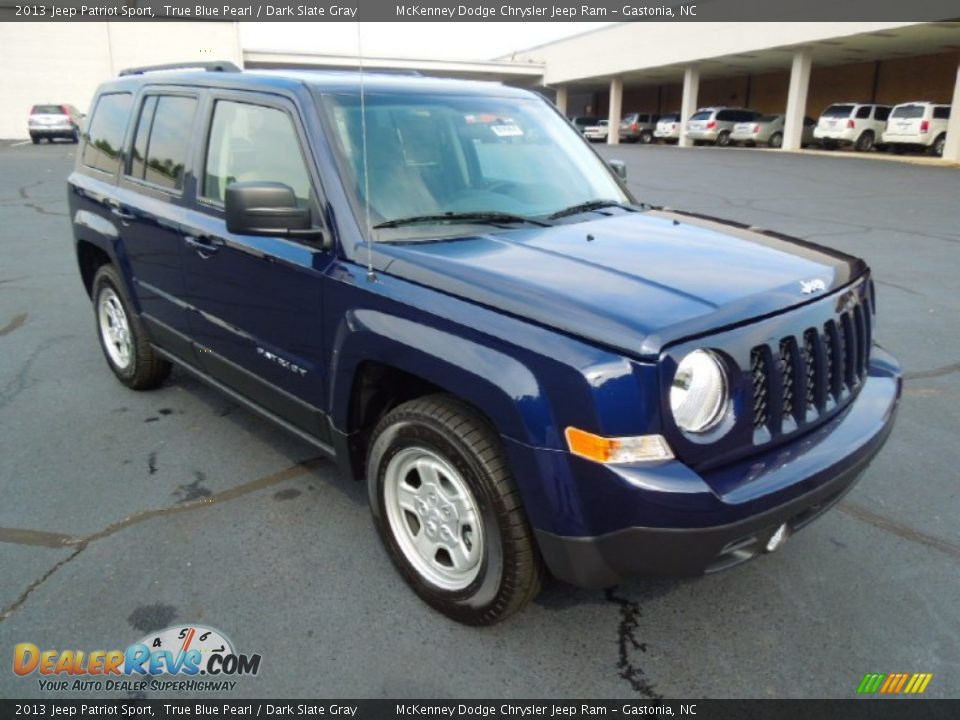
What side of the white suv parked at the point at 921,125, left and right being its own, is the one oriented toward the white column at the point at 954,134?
right

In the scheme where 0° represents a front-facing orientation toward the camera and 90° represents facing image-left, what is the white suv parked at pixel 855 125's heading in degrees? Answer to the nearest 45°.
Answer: approximately 225°

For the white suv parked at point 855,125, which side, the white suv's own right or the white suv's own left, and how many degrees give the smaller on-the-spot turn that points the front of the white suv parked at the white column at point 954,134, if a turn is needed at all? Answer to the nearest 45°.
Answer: approximately 90° to the white suv's own right

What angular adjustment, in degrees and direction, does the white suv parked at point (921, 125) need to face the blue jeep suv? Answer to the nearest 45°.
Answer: approximately 135° to its right

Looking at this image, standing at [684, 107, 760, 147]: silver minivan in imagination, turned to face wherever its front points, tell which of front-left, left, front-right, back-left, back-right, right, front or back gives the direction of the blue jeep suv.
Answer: back-right

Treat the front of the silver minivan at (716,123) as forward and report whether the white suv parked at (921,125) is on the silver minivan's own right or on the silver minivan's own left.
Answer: on the silver minivan's own right

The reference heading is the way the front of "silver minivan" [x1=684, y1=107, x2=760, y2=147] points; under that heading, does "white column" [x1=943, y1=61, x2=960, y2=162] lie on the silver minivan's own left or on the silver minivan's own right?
on the silver minivan's own right

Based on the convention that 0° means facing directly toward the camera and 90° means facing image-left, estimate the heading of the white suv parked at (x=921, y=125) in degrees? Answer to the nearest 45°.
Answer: approximately 225°

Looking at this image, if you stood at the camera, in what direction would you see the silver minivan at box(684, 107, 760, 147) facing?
facing away from the viewer and to the right of the viewer

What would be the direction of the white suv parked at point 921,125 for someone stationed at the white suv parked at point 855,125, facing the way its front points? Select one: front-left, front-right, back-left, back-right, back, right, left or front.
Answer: right

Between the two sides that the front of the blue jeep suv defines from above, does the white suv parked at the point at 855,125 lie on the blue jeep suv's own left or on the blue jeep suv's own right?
on the blue jeep suv's own left

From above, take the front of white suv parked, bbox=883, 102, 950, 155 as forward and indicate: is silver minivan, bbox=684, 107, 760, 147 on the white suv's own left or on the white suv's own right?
on the white suv's own left

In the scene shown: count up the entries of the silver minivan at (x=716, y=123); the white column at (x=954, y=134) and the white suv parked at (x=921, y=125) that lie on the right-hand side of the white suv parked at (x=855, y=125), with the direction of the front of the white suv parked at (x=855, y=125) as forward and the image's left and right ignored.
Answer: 2
